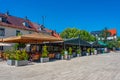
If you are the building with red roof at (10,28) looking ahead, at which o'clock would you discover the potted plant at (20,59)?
The potted plant is roughly at 1 o'clock from the building with red roof.

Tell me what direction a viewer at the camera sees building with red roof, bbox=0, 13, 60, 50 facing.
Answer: facing the viewer and to the right of the viewer
